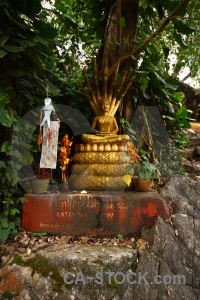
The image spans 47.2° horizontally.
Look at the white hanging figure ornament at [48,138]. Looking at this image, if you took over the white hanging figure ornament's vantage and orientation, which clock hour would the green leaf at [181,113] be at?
The green leaf is roughly at 8 o'clock from the white hanging figure ornament.

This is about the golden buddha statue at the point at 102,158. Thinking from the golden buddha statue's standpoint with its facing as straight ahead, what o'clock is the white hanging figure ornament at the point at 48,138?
The white hanging figure ornament is roughly at 2 o'clock from the golden buddha statue.

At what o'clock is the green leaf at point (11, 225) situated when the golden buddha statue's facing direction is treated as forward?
The green leaf is roughly at 2 o'clock from the golden buddha statue.

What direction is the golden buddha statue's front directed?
toward the camera

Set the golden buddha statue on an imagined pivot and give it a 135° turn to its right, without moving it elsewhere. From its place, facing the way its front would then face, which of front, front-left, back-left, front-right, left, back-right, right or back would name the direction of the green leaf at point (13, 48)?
left

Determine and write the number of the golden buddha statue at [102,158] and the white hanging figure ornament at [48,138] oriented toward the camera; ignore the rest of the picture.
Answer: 2

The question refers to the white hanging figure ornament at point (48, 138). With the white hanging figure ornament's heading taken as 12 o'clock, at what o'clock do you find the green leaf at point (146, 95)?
The green leaf is roughly at 8 o'clock from the white hanging figure ornament.

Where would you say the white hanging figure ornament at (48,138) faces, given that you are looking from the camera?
facing the viewer

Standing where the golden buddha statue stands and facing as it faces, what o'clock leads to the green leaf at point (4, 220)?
The green leaf is roughly at 2 o'clock from the golden buddha statue.
